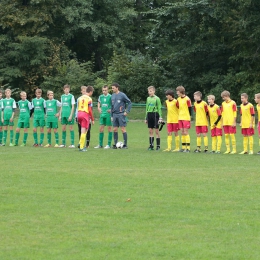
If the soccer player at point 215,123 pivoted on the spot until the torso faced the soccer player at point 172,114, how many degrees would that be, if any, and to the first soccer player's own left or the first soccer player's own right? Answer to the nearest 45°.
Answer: approximately 45° to the first soccer player's own right

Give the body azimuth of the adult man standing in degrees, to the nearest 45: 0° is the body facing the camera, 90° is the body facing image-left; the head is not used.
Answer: approximately 45°

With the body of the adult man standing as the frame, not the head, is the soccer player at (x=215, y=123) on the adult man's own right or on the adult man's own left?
on the adult man's own left

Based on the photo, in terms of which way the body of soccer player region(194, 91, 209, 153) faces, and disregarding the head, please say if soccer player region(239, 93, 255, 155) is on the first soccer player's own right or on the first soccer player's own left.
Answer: on the first soccer player's own left

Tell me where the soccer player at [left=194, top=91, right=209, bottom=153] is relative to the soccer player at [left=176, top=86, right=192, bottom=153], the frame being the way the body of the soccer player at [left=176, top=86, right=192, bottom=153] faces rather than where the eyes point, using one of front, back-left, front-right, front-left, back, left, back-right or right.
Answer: back-left
